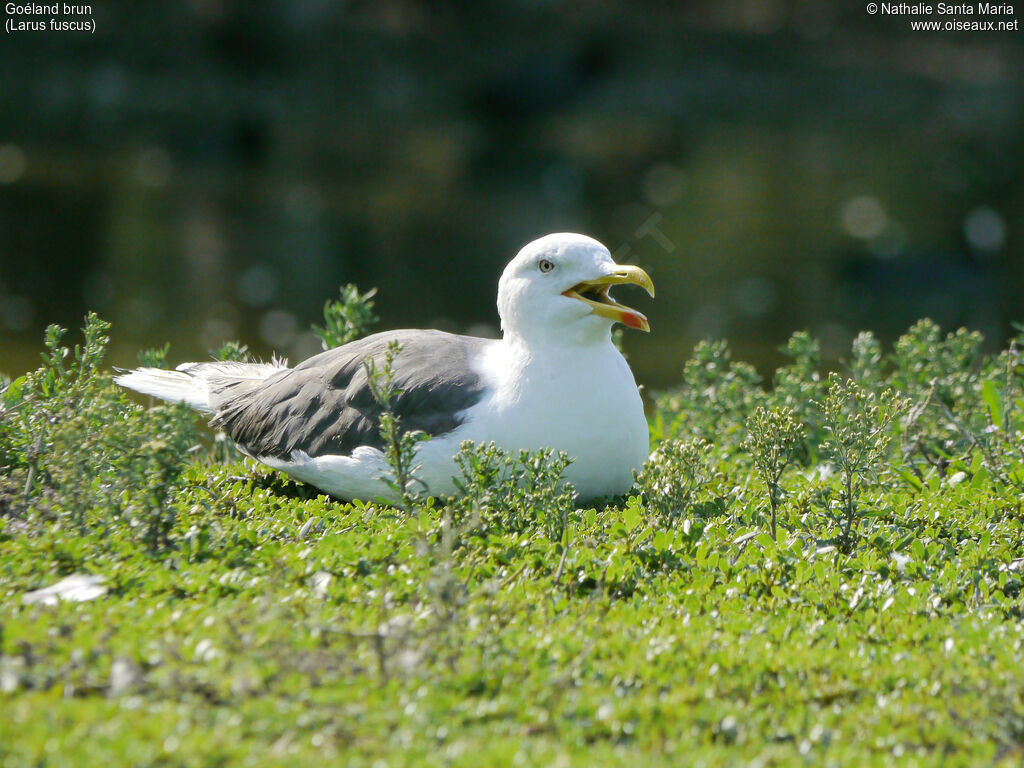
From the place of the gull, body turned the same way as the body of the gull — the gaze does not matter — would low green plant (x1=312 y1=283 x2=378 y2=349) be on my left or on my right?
on my left

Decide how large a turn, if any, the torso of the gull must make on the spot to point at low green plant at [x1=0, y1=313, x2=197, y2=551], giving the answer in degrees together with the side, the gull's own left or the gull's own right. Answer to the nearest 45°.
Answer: approximately 180°

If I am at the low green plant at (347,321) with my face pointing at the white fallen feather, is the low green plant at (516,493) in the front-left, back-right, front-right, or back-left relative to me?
front-left

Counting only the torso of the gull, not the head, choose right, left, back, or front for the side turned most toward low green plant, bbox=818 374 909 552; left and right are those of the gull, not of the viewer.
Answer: front

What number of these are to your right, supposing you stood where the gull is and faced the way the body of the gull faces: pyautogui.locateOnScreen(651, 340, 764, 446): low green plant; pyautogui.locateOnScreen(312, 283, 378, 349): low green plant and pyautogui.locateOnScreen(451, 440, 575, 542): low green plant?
1

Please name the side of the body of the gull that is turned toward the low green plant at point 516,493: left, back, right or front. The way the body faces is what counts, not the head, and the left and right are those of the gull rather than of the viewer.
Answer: right

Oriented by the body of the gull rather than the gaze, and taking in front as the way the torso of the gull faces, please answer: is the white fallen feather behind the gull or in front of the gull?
behind

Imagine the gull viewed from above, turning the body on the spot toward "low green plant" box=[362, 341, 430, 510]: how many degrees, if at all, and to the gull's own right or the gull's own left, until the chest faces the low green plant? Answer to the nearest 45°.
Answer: approximately 135° to the gull's own right

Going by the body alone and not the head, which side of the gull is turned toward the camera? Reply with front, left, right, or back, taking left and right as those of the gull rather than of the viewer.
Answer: right

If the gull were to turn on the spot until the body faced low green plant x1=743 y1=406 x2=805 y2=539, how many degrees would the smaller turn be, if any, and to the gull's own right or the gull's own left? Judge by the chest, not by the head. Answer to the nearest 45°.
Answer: approximately 45° to the gull's own right

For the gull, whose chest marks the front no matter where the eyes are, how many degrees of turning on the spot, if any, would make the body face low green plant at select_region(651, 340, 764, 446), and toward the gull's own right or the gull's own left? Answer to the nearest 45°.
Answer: approximately 45° to the gull's own left
